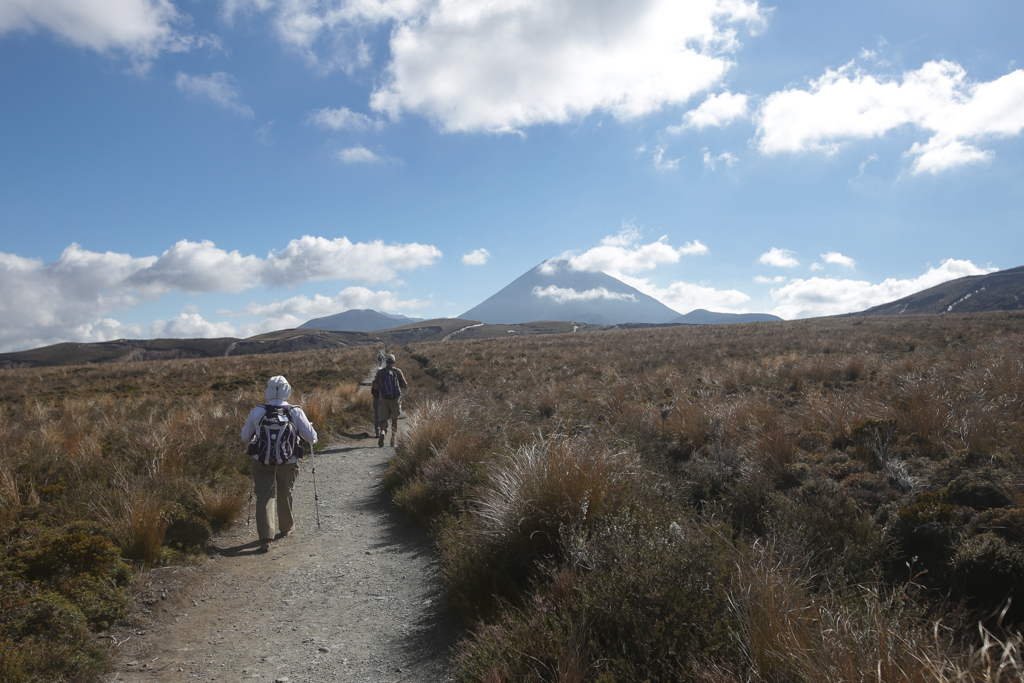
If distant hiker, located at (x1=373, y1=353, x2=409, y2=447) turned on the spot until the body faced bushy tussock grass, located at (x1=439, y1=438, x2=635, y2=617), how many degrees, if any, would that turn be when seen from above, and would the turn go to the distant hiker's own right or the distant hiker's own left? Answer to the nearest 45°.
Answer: approximately 180°

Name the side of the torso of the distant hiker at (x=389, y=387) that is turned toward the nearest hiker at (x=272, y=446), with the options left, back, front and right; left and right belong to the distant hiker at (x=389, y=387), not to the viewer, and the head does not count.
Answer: back

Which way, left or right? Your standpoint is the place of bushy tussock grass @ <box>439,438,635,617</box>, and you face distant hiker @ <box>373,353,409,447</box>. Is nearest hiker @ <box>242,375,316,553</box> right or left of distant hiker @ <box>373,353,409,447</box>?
left

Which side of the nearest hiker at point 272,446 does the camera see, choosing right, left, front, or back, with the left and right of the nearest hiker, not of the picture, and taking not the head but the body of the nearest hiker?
back

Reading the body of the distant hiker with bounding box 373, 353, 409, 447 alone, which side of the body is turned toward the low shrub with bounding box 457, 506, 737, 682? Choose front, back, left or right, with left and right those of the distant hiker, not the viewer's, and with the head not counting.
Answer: back

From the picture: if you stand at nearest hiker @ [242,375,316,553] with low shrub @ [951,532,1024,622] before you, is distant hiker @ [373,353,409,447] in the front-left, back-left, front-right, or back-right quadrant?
back-left

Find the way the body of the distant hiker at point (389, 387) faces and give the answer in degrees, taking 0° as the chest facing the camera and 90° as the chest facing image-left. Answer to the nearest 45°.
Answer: approximately 180°

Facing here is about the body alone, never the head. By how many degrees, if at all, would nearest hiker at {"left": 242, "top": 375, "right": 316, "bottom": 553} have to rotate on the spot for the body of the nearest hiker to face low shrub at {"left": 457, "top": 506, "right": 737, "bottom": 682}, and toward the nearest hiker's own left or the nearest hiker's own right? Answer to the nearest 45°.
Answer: approximately 180°

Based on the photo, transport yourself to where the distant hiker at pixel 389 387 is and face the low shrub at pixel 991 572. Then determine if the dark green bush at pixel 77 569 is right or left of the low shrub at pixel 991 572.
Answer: right

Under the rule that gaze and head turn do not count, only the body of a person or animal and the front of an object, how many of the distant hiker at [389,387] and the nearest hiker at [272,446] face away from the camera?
2
